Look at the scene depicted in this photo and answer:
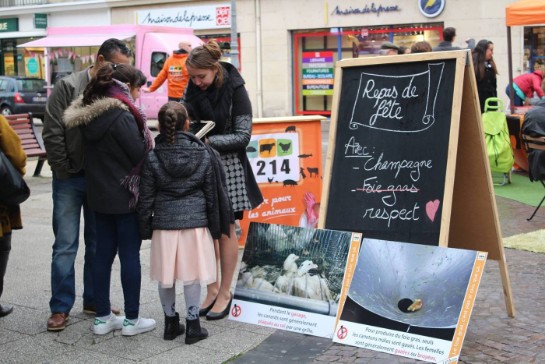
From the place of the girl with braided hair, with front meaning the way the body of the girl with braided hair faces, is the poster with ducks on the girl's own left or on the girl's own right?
on the girl's own right

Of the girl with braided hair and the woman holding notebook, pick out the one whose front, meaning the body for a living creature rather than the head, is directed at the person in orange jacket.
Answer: the girl with braided hair

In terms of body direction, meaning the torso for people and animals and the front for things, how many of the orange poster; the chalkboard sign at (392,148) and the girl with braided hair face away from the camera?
1

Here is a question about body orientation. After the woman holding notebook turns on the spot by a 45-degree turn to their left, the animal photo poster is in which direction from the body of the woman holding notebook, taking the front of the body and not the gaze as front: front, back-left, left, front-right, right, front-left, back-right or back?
front-left

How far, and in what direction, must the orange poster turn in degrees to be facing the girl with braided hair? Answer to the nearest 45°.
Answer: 0° — it already faces them

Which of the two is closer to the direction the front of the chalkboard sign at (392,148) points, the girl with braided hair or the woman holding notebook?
the girl with braided hair

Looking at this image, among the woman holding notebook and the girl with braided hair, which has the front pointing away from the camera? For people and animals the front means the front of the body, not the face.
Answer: the girl with braided hair

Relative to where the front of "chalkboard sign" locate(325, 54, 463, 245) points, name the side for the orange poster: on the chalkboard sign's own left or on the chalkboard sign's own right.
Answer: on the chalkboard sign's own right

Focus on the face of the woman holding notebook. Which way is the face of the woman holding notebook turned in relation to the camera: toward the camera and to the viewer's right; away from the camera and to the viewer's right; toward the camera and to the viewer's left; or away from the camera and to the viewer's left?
toward the camera and to the viewer's left

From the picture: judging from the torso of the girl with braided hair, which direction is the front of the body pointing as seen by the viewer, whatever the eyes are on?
away from the camera

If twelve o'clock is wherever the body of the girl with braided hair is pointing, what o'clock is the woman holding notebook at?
The woman holding notebook is roughly at 1 o'clock from the girl with braided hair.

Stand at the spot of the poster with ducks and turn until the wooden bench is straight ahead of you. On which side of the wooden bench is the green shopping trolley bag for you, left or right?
right
